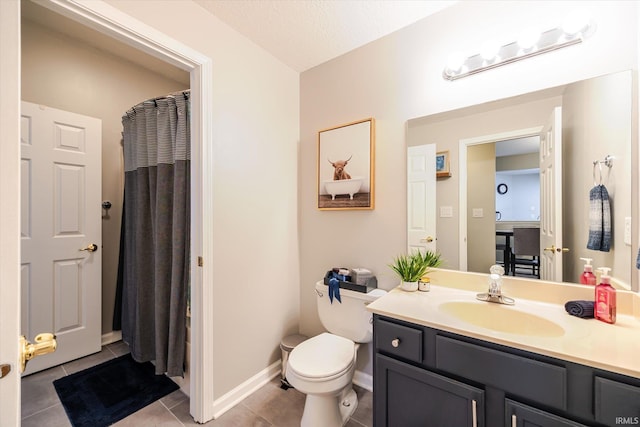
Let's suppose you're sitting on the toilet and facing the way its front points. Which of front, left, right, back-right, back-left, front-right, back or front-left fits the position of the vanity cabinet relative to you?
left

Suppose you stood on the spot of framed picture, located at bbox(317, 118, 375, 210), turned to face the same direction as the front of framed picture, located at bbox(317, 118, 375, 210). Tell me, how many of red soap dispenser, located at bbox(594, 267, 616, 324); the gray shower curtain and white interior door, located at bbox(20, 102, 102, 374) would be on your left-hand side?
1

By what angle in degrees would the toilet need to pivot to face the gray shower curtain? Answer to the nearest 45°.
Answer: approximately 45° to its right

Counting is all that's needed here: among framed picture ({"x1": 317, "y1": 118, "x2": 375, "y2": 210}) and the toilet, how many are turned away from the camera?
0

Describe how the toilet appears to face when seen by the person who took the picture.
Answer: facing the viewer and to the left of the viewer

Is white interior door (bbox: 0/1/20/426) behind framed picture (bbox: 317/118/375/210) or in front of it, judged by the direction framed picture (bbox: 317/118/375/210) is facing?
in front

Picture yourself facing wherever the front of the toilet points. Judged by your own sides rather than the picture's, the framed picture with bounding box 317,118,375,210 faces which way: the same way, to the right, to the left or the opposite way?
the same way

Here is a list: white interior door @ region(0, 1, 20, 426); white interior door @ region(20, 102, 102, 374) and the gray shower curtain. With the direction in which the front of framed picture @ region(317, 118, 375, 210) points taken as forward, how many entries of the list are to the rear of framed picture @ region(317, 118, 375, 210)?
0

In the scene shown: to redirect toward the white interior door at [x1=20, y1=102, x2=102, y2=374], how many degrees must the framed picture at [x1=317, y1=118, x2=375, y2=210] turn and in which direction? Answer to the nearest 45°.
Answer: approximately 45° to its right

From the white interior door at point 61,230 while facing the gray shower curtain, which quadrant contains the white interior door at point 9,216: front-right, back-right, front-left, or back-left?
front-right

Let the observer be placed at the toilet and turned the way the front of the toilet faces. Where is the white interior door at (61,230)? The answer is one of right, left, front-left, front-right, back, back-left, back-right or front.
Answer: front-right

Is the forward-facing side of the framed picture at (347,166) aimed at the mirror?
no

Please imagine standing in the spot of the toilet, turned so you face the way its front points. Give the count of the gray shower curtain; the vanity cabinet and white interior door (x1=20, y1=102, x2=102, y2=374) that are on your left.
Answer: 1
